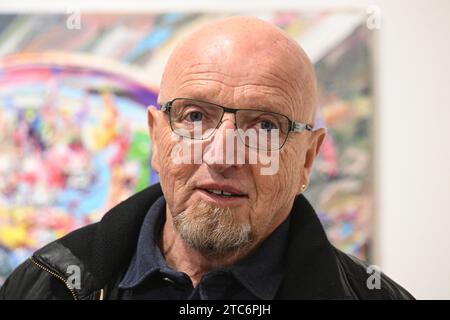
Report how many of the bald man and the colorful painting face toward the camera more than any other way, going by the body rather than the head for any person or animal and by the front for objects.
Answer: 2

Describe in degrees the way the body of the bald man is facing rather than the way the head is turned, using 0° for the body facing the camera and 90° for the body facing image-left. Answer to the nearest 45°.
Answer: approximately 0°

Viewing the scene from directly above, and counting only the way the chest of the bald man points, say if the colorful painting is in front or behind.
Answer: behind

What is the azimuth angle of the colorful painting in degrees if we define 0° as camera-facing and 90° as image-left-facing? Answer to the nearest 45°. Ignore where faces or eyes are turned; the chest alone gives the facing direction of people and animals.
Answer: approximately 0°
